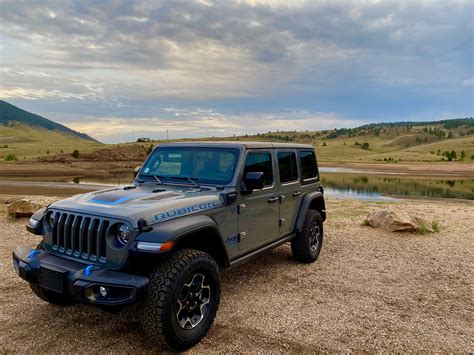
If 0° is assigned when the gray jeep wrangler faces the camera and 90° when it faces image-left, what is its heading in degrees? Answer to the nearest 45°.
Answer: approximately 45°

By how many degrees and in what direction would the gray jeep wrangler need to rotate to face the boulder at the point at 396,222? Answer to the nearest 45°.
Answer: approximately 180°

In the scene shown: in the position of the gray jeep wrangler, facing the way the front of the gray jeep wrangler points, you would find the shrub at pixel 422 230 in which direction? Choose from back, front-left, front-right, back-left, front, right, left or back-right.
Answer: back
